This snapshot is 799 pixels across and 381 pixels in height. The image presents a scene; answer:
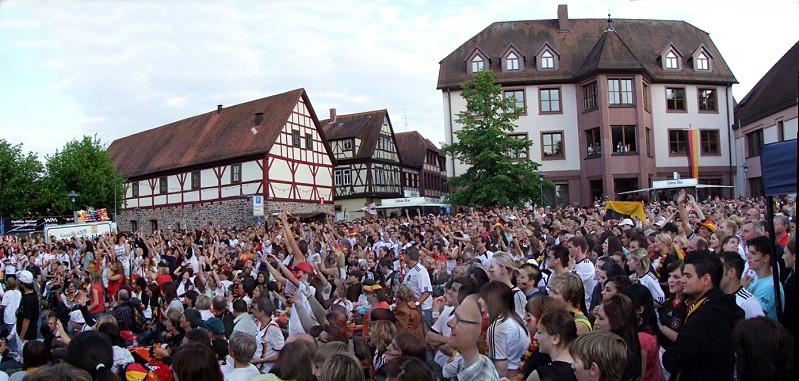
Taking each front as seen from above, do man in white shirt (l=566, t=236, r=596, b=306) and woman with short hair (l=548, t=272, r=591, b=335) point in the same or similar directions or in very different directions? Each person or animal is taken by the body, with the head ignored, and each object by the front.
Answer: same or similar directions

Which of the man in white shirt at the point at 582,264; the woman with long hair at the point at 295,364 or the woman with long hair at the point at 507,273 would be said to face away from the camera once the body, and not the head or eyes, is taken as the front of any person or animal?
the woman with long hair at the point at 295,364

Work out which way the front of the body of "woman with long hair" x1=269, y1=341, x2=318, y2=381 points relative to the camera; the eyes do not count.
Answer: away from the camera

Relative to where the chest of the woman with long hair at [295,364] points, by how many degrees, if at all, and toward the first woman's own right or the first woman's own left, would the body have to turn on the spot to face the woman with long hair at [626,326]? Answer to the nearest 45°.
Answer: approximately 90° to the first woman's own right

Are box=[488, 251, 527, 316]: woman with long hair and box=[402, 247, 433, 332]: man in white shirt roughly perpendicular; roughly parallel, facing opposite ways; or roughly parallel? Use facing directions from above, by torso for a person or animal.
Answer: roughly parallel

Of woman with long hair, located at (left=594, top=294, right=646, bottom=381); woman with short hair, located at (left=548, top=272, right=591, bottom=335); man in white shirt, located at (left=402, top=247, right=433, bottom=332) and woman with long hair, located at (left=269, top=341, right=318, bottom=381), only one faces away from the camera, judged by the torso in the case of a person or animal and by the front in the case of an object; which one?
woman with long hair, located at (left=269, top=341, right=318, bottom=381)

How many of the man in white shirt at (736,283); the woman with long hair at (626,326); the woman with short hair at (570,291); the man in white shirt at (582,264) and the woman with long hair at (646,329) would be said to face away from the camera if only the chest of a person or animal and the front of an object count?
0

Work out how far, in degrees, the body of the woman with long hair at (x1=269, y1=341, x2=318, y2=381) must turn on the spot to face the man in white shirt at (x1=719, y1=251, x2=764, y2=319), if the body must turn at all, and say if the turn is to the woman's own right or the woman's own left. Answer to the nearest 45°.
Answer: approximately 90° to the woman's own right

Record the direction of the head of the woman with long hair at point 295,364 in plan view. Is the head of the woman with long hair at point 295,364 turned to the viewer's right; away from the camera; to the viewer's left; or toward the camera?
away from the camera

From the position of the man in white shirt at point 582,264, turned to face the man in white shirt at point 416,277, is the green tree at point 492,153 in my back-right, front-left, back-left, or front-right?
front-right
